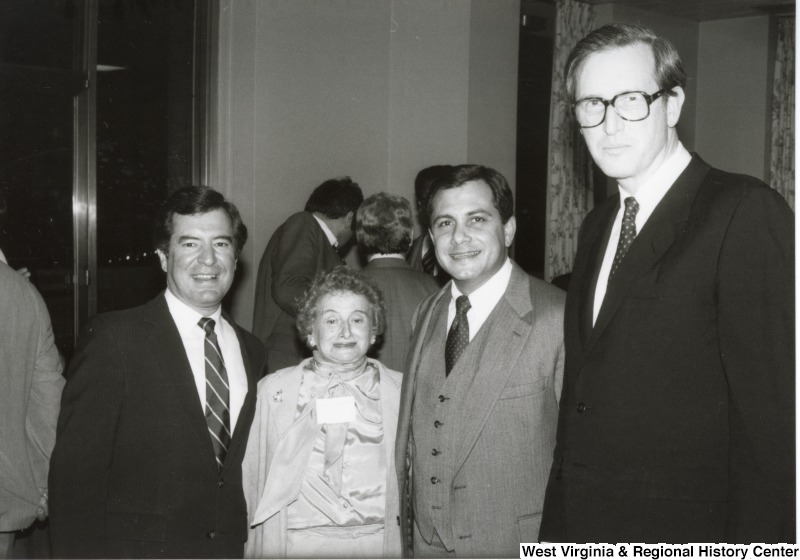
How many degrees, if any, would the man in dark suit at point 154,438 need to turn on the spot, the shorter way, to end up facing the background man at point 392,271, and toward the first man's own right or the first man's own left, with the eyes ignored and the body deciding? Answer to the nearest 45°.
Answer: approximately 90° to the first man's own left

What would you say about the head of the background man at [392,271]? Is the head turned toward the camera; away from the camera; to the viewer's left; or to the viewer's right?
away from the camera

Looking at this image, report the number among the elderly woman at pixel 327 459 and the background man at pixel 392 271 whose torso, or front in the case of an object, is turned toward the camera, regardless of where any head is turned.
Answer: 1

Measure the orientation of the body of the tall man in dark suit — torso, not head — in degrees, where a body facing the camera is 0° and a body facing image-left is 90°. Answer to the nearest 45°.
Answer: approximately 45°

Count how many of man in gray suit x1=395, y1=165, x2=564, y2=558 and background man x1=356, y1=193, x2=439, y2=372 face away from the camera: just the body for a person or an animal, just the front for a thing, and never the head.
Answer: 1

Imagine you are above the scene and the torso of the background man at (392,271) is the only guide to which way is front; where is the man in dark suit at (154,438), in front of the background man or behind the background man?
behind

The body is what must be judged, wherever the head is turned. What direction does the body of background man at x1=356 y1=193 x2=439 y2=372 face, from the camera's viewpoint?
away from the camera

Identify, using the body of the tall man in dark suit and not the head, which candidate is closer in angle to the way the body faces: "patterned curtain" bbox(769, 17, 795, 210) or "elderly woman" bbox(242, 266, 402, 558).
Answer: the elderly woman

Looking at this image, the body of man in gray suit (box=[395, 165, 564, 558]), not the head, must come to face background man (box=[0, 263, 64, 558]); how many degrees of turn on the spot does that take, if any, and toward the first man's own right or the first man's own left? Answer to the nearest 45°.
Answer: approximately 45° to the first man's own right
